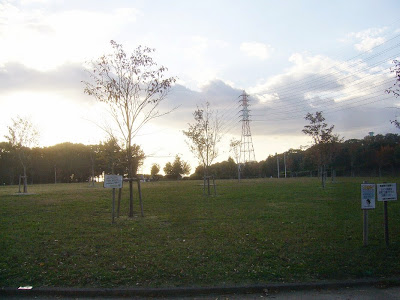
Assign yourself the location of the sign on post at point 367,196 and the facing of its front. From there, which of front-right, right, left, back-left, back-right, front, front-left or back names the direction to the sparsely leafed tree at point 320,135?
back

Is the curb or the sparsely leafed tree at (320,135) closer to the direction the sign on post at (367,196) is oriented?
the curb

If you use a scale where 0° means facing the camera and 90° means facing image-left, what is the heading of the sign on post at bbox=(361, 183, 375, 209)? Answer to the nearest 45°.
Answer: approximately 0°
